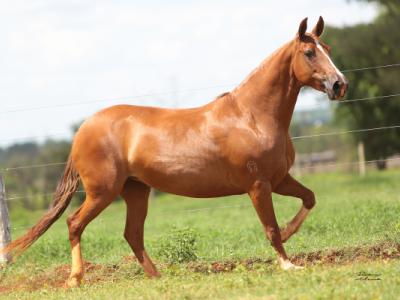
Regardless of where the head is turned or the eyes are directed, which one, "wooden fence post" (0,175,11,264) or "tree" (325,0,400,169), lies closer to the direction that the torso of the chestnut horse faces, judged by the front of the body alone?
the tree

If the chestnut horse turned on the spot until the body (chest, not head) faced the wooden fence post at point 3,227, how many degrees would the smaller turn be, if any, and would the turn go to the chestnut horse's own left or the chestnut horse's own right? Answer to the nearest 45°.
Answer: approximately 135° to the chestnut horse's own left

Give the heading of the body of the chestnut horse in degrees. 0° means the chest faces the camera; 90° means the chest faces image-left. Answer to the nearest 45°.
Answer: approximately 270°
